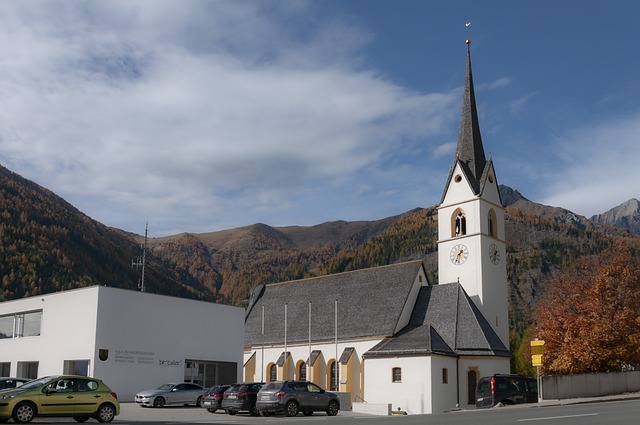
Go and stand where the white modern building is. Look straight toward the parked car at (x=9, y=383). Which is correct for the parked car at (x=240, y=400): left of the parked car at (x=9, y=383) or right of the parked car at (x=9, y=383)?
left

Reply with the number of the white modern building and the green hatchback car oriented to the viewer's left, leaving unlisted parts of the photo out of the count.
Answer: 1

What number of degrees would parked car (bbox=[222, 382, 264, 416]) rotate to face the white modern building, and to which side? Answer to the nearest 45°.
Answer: approximately 90° to its left

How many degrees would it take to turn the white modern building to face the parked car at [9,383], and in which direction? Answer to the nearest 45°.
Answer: approximately 45° to its right

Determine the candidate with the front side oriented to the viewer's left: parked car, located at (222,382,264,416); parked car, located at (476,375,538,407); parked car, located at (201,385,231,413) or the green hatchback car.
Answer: the green hatchback car

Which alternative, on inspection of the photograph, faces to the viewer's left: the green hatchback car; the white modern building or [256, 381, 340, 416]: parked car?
the green hatchback car

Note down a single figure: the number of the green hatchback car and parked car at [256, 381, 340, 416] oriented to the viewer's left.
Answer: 1

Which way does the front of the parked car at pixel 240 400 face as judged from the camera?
facing away from the viewer and to the right of the viewer

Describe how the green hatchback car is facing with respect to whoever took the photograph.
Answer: facing to the left of the viewer

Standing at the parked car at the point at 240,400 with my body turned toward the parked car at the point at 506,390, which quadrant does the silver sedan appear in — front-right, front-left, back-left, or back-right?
back-left
